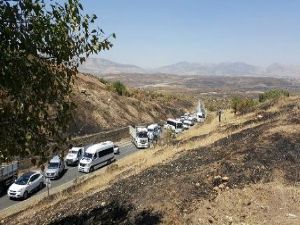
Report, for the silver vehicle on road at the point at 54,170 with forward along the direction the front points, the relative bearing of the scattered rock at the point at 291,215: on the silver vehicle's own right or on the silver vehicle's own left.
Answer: on the silver vehicle's own left

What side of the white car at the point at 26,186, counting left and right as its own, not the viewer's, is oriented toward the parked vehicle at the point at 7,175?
right

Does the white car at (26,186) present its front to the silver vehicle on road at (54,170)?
no

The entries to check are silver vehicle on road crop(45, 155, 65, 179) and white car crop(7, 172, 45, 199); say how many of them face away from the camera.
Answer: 0

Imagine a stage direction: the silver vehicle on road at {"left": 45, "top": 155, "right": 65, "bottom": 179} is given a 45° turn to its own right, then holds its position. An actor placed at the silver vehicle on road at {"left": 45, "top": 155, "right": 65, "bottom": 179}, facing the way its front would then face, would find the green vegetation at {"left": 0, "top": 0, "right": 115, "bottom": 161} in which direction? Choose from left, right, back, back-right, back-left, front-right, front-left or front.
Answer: left

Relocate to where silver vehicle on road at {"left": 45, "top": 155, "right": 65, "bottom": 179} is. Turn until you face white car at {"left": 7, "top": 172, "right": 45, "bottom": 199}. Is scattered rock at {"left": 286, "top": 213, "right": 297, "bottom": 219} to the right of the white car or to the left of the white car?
left

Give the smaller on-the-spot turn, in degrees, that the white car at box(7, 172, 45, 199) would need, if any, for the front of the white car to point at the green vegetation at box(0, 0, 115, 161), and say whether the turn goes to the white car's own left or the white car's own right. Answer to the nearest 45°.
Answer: approximately 45° to the white car's own left

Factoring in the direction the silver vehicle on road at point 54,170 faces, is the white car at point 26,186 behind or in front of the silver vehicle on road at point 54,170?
in front

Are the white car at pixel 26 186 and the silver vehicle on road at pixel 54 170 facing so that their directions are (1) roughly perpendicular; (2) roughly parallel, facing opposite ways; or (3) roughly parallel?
roughly parallel

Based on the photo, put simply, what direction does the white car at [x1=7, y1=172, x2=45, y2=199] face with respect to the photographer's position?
facing the viewer and to the left of the viewer
